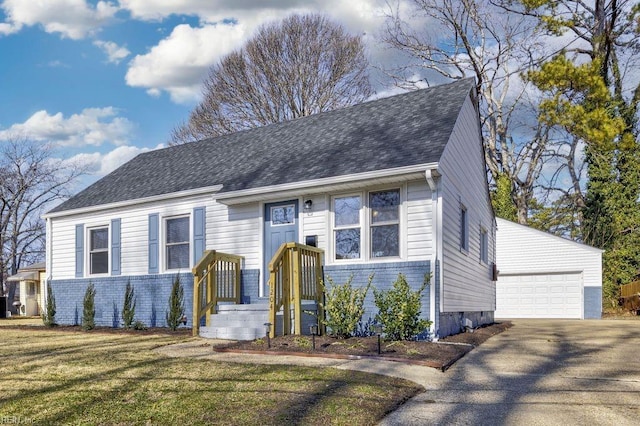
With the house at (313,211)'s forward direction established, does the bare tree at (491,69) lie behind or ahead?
behind

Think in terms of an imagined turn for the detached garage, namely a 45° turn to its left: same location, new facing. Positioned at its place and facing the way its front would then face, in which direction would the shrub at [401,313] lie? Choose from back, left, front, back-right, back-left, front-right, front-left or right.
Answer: front-right

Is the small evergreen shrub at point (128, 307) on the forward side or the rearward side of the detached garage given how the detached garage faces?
on the forward side

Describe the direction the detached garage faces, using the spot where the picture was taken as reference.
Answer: facing the viewer

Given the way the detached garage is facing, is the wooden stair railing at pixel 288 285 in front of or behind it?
in front

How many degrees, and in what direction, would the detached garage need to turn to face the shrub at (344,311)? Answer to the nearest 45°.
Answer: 0° — it already faces it

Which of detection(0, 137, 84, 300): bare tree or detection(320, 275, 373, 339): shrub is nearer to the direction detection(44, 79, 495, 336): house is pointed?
the shrub

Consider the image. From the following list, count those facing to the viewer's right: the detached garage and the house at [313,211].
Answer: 0
